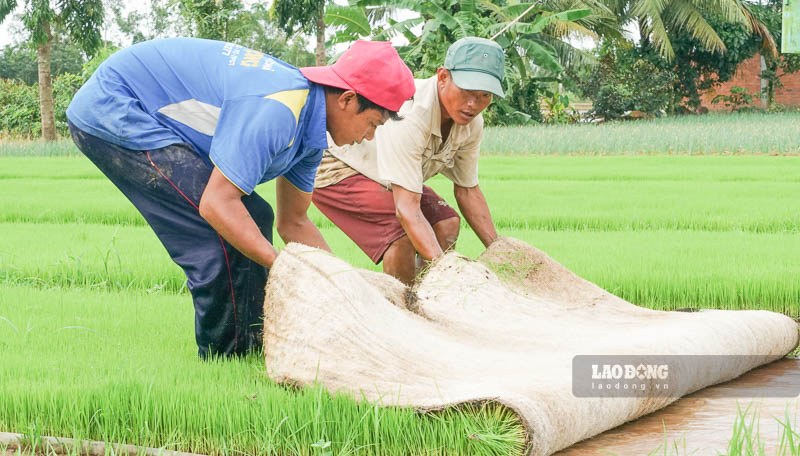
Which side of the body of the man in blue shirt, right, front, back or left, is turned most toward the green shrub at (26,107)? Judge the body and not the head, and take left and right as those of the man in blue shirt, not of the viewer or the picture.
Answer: left

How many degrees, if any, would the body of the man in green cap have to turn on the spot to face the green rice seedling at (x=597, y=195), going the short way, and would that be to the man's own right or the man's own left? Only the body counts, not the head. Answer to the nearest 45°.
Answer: approximately 135° to the man's own left

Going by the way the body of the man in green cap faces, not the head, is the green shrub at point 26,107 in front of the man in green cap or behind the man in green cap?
behind

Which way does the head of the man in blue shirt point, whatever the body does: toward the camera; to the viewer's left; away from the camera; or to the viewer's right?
to the viewer's right

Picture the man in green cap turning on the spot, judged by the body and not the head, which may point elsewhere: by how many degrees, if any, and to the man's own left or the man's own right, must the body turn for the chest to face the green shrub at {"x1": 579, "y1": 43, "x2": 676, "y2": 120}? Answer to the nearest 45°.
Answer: approximately 135° to the man's own left

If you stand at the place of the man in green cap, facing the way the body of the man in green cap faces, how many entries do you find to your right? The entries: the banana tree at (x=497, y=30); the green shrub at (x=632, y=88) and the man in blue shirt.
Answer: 1

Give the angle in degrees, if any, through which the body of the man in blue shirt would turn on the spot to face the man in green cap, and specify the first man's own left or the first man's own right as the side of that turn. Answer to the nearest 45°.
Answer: approximately 45° to the first man's own left

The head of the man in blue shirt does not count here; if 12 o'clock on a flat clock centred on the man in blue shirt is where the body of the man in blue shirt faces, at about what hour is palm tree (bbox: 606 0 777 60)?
The palm tree is roughly at 10 o'clock from the man in blue shirt.

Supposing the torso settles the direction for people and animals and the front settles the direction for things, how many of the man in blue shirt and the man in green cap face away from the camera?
0

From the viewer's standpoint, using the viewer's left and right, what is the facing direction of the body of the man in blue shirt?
facing to the right of the viewer
